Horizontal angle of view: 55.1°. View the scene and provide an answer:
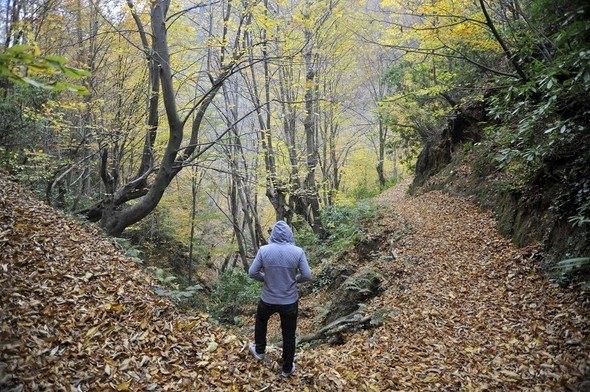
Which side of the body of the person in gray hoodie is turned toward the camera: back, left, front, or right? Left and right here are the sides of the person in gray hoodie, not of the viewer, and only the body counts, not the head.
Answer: back
